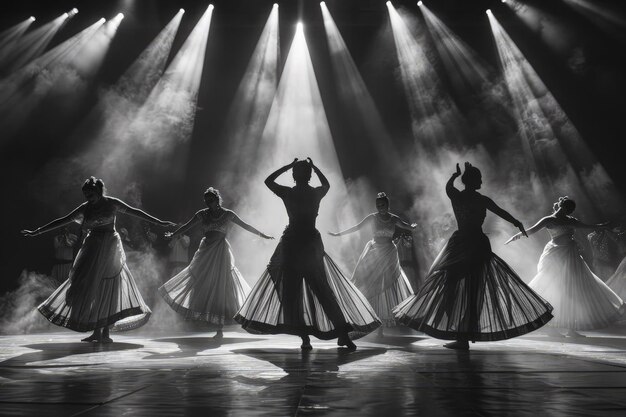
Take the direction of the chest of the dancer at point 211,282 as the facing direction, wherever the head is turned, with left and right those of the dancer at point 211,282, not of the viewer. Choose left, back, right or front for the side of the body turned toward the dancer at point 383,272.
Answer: left

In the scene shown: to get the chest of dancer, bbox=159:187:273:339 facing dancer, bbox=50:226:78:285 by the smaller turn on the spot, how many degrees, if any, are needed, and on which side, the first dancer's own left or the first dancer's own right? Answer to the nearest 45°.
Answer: approximately 135° to the first dancer's own right

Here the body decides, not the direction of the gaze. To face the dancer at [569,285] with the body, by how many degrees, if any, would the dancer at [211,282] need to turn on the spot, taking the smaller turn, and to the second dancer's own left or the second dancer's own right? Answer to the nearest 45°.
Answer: approximately 90° to the second dancer's own left

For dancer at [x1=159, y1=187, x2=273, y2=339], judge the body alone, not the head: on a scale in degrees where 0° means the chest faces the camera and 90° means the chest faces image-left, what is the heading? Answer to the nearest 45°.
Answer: approximately 0°

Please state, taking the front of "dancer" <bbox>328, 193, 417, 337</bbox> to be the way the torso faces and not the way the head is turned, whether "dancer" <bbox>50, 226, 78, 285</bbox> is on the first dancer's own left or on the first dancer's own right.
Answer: on the first dancer's own right

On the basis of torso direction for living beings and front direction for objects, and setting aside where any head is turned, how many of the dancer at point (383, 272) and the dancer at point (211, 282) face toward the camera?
2

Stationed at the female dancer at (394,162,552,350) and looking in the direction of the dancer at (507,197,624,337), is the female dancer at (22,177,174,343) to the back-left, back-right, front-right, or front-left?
back-left

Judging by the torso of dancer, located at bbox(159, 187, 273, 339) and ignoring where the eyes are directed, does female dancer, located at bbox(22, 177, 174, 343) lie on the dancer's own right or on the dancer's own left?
on the dancer's own right
